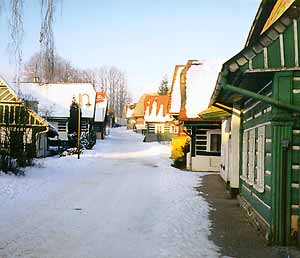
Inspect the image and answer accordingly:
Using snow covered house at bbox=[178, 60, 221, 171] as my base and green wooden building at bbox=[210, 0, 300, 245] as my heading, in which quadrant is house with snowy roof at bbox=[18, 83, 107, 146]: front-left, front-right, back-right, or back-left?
back-right

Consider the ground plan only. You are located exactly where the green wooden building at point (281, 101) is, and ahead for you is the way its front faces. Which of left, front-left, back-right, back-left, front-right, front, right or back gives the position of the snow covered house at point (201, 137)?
right

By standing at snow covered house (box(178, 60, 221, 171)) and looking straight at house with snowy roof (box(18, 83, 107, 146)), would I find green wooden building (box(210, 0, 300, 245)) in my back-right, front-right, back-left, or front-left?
back-left

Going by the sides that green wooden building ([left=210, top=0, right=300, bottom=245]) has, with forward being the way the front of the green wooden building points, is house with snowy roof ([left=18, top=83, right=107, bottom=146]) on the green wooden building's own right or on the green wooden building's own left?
on the green wooden building's own right

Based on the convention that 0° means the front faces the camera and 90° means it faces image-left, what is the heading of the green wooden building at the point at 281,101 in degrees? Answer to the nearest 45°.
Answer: approximately 90°
